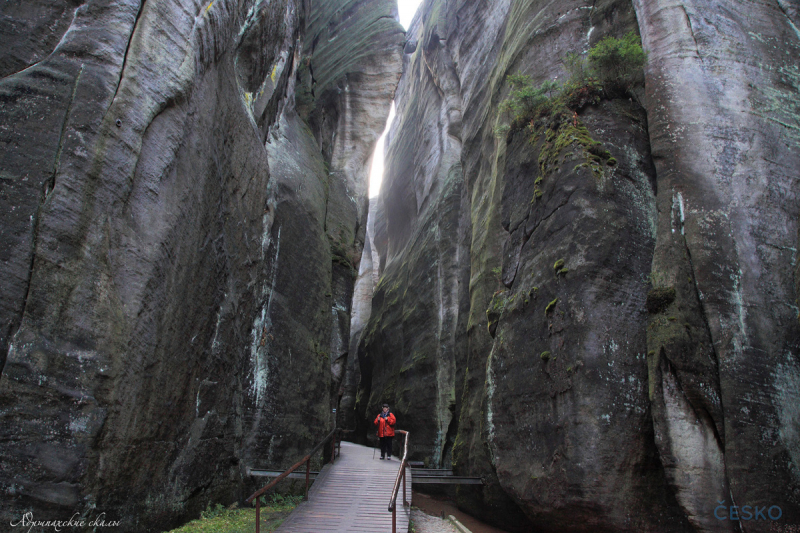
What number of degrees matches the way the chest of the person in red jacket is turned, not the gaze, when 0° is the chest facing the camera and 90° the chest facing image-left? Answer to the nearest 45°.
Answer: approximately 0°

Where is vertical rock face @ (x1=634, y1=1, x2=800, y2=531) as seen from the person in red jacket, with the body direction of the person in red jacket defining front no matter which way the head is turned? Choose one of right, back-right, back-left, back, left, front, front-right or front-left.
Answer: front-left
